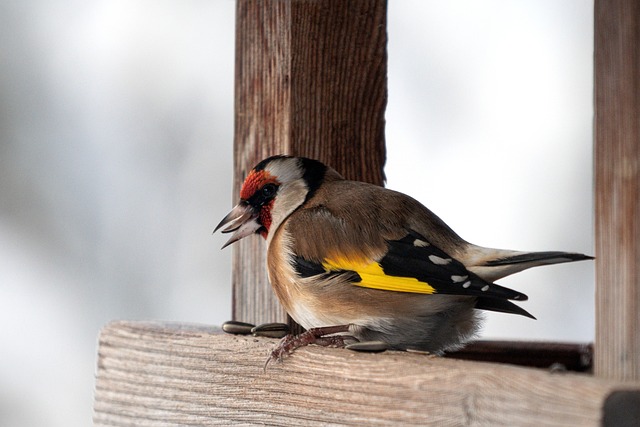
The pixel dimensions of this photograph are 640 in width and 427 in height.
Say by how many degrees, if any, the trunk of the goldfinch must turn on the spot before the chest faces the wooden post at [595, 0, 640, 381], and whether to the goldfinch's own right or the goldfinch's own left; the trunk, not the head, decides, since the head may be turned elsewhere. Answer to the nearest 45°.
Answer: approximately 135° to the goldfinch's own left

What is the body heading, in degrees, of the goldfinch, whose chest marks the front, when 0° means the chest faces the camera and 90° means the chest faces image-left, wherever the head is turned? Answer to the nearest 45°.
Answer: approximately 90°
